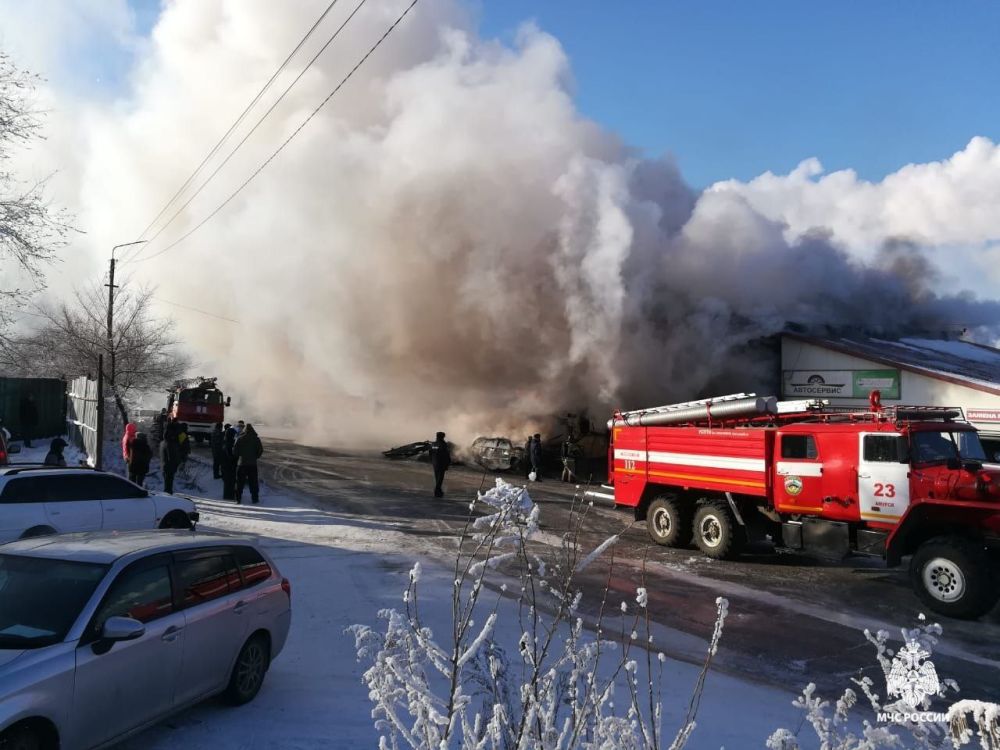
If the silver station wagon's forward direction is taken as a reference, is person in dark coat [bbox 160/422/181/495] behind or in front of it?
behind

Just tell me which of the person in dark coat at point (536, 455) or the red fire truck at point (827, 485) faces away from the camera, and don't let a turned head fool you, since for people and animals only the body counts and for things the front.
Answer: the person in dark coat

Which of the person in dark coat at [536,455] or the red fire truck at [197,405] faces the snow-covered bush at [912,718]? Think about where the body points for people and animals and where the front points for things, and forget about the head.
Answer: the red fire truck

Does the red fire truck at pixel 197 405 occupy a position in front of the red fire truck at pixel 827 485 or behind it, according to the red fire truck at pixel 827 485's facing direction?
behind

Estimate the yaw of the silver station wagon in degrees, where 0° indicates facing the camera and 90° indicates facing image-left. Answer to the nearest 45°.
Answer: approximately 45°

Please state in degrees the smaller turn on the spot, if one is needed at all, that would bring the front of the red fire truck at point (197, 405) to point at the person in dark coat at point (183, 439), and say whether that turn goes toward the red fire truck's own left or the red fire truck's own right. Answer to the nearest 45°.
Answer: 0° — it already faces them

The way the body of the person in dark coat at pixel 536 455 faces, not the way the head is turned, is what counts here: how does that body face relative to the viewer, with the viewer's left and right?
facing away from the viewer

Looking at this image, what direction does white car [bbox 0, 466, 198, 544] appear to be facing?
to the viewer's right

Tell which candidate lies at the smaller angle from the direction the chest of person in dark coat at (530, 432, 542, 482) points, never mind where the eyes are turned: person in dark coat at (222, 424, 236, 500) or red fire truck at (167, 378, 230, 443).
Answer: the red fire truck
